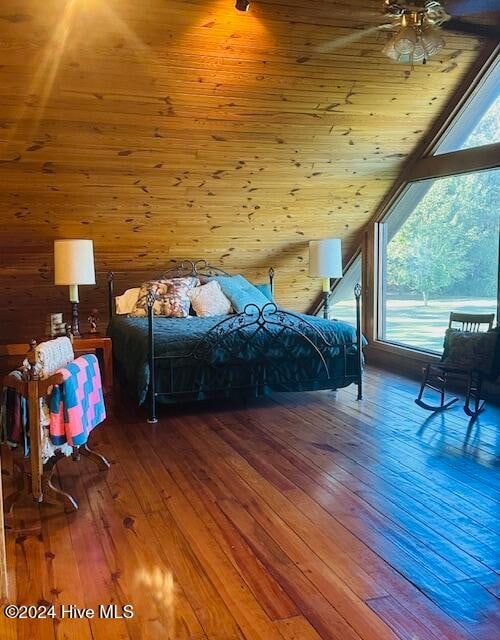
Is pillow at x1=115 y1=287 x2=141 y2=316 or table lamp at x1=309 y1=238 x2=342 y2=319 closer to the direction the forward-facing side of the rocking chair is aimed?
the pillow

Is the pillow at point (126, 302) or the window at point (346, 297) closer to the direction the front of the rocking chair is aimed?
the pillow

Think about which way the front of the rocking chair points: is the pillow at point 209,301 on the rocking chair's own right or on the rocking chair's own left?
on the rocking chair's own right

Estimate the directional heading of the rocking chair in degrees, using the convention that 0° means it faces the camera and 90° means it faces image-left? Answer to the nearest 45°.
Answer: approximately 45°

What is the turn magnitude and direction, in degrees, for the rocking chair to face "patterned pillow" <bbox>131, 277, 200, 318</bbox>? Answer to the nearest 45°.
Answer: approximately 45° to its right

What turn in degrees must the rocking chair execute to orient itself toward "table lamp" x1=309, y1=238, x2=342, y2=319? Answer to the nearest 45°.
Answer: approximately 90° to its right

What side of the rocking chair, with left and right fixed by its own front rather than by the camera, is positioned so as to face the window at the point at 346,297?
right

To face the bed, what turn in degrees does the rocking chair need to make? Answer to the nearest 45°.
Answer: approximately 45° to its right

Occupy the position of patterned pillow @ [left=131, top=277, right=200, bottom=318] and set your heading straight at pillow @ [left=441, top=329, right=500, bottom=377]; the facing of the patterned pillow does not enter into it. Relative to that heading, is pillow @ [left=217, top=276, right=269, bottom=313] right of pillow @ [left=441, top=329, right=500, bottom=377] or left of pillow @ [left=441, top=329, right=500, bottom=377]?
left
